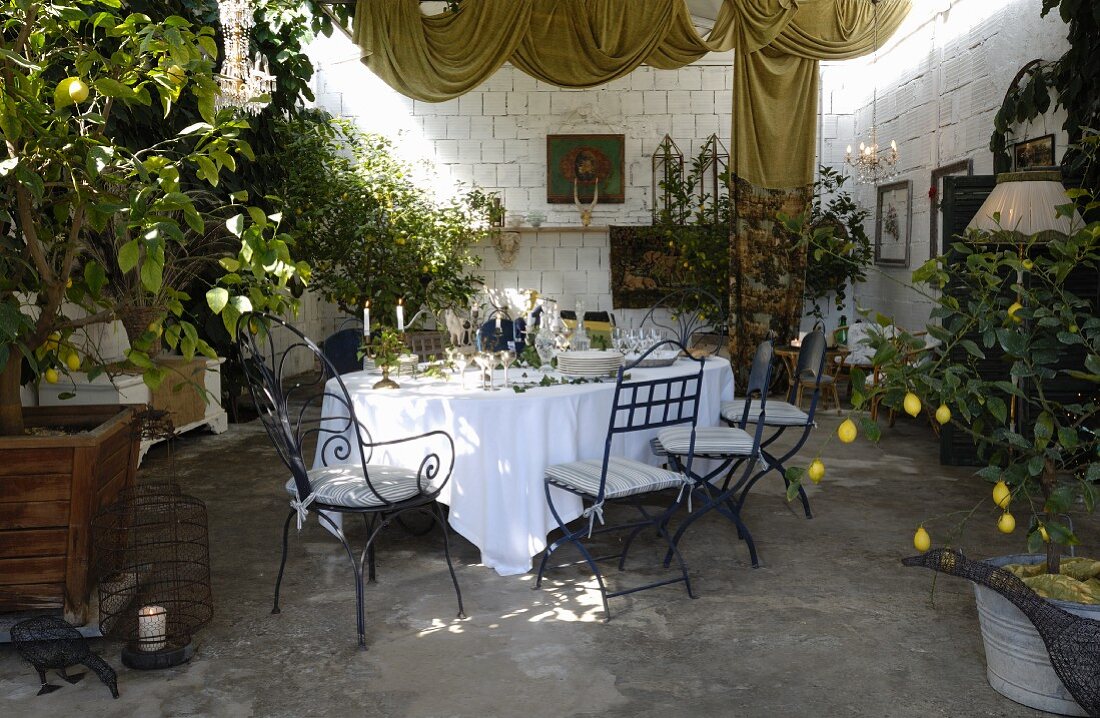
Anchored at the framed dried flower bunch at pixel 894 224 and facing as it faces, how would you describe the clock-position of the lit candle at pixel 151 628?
The lit candle is roughly at 11 o'clock from the framed dried flower bunch.

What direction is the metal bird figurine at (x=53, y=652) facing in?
to the viewer's right

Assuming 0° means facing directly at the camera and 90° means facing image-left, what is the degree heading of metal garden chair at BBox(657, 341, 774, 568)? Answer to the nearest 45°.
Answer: approximately 90°

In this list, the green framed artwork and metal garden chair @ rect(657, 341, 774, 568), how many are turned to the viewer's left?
1

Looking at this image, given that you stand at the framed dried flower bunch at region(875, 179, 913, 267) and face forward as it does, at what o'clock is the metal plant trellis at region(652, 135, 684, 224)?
The metal plant trellis is roughly at 2 o'clock from the framed dried flower bunch.

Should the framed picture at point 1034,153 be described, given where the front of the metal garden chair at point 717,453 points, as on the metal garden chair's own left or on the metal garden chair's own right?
on the metal garden chair's own right
